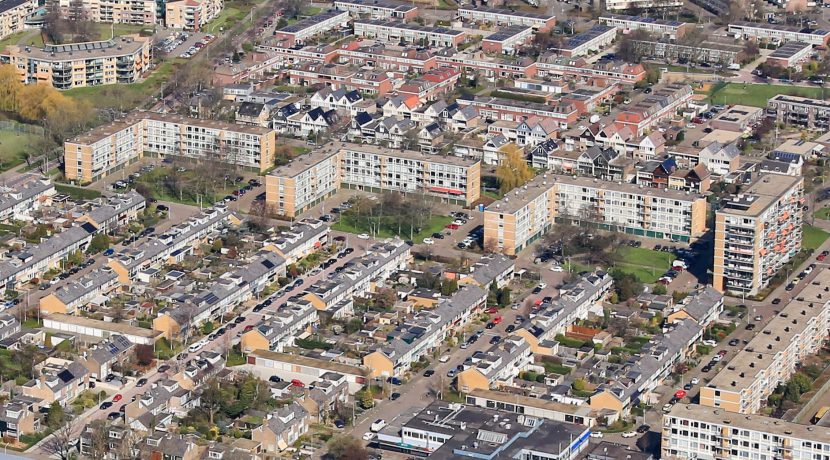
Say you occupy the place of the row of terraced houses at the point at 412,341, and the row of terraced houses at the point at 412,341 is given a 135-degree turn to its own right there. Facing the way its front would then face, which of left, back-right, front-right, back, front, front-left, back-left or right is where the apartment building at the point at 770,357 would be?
back

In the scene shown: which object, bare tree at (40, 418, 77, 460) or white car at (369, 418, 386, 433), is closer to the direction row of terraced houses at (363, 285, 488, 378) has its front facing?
the white car

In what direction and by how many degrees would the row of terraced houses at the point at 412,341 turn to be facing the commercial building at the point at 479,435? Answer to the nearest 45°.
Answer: approximately 45° to its right

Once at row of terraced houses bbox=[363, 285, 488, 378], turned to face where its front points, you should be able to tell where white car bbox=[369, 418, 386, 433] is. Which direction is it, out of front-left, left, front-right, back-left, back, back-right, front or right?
front-right

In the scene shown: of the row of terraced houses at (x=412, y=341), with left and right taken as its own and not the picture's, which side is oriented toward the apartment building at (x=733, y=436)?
front

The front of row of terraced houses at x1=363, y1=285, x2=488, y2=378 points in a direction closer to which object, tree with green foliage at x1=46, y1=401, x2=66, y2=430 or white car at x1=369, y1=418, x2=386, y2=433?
the white car

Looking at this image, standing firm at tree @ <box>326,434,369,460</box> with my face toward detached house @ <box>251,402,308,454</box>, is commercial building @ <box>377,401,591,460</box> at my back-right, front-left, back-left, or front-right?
back-right

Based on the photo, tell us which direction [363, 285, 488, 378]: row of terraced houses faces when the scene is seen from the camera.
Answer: facing the viewer and to the right of the viewer

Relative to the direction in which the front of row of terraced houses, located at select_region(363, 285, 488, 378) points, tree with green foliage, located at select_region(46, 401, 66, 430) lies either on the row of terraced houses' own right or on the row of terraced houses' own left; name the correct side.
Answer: on the row of terraced houses' own right

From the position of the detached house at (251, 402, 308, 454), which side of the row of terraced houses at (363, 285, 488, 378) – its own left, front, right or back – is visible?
right
